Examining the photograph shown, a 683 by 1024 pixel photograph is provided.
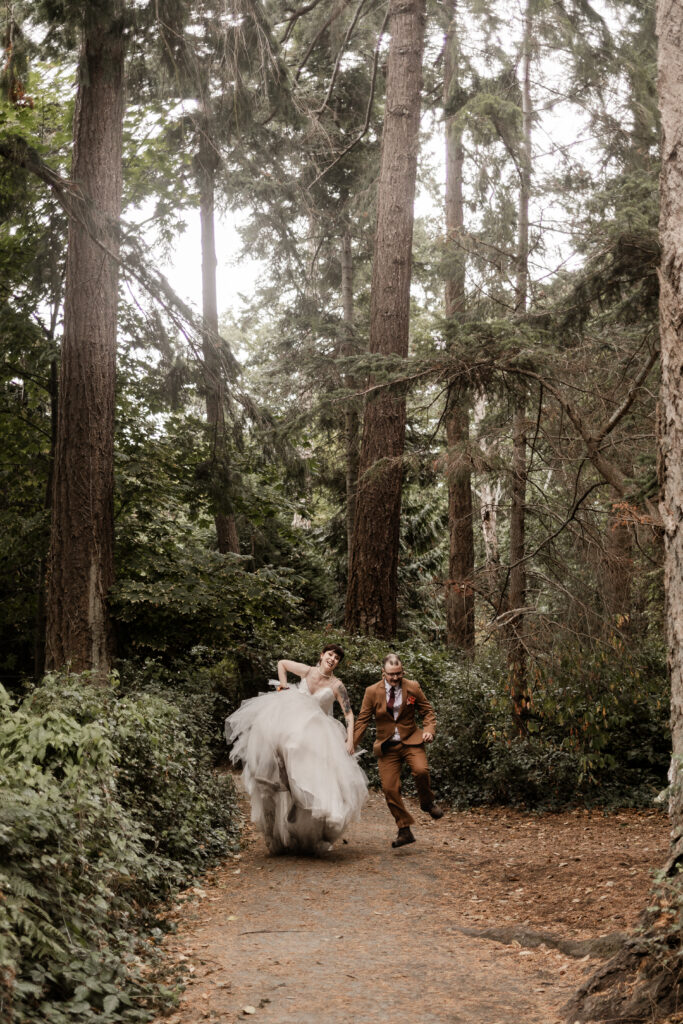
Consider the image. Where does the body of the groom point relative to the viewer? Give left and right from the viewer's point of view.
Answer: facing the viewer

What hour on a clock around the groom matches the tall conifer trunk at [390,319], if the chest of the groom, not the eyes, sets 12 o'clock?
The tall conifer trunk is roughly at 6 o'clock from the groom.

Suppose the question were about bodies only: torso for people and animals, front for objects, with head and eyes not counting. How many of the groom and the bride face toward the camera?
2

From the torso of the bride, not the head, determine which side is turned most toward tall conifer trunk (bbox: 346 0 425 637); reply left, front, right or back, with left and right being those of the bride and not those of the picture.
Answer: back

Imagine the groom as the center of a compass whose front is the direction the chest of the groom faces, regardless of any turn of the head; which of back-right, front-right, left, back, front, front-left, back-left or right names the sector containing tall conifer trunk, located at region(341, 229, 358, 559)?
back

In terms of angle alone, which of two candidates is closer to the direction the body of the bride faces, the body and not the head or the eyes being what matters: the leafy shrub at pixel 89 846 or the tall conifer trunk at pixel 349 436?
the leafy shrub

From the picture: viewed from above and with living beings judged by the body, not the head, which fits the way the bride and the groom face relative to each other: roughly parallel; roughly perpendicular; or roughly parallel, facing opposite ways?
roughly parallel

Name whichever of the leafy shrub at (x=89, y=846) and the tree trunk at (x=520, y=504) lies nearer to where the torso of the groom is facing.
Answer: the leafy shrub

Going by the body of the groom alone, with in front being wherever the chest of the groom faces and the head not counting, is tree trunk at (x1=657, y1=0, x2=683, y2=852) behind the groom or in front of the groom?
in front

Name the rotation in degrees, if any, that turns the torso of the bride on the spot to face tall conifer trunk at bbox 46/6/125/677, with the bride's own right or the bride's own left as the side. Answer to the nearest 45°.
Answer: approximately 135° to the bride's own right
